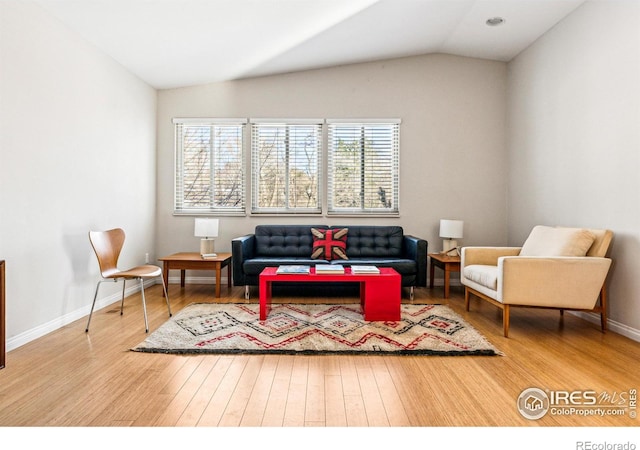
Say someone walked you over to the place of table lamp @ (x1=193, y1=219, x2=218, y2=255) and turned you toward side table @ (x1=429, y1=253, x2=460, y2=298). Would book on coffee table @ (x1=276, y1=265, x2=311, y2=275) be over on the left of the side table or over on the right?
right

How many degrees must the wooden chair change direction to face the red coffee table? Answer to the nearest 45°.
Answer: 0° — it already faces it

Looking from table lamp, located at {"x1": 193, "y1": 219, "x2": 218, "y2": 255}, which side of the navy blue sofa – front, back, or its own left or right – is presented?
right

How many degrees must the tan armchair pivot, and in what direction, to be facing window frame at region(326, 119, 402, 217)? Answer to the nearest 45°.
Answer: approximately 90° to its right

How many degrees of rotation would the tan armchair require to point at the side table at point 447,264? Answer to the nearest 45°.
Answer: approximately 90° to its right

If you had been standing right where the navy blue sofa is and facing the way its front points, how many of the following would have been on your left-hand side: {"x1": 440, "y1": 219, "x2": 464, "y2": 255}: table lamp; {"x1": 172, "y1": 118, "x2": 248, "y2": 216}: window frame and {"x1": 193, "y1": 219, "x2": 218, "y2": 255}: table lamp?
1

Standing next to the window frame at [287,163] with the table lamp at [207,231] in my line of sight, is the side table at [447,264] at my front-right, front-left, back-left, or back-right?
back-left

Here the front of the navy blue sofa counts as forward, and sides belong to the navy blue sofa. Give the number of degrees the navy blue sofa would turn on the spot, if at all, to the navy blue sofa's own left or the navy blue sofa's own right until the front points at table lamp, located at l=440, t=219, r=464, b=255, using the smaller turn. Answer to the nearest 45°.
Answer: approximately 90° to the navy blue sofa's own left

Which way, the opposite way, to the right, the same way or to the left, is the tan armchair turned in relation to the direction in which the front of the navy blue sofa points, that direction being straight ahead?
to the right

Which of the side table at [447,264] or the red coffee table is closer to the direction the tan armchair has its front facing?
the red coffee table

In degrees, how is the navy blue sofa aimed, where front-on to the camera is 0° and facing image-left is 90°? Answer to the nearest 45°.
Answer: approximately 0°

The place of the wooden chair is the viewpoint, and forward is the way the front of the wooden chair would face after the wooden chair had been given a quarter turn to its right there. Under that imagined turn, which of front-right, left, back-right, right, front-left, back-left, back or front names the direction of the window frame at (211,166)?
back

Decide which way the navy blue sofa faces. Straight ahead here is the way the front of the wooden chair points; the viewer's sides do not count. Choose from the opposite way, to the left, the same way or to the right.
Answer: to the right

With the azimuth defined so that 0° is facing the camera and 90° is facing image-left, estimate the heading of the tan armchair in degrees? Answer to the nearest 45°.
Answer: approximately 45°

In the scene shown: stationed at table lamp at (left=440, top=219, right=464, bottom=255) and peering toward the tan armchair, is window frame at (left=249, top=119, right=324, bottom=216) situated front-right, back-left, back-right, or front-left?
back-right

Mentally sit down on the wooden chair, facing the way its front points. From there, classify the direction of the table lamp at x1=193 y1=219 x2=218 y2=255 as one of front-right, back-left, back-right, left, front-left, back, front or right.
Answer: left
